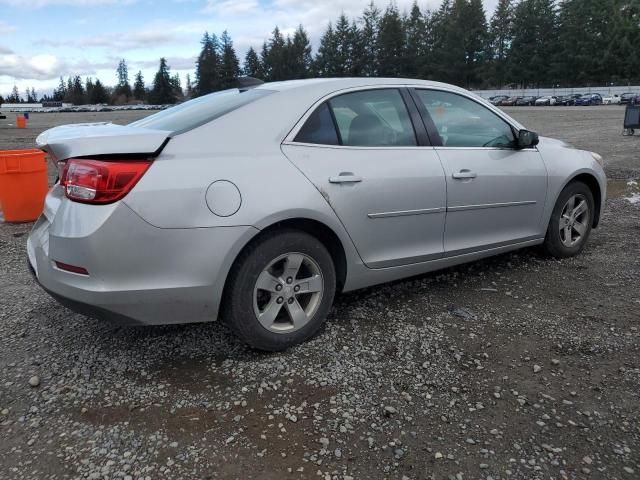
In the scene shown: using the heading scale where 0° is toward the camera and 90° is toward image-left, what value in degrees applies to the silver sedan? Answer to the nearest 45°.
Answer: approximately 225°

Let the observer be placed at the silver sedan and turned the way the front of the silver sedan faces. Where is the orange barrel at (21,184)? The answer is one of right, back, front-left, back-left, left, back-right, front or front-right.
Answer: left
